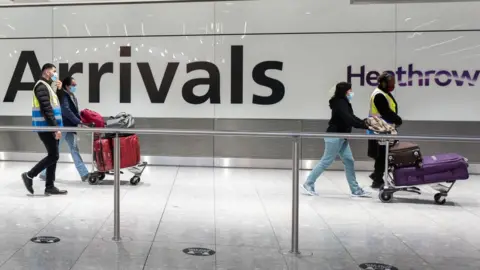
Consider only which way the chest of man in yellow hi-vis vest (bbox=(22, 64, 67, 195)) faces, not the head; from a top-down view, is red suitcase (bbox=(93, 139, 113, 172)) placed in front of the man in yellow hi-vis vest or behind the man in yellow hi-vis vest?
in front

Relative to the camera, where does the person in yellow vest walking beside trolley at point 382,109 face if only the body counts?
to the viewer's right

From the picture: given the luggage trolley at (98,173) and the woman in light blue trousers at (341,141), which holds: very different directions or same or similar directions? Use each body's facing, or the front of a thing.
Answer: same or similar directions

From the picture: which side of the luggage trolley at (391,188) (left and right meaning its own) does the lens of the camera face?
right

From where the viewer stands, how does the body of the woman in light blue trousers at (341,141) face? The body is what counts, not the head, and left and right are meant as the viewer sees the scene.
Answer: facing to the right of the viewer

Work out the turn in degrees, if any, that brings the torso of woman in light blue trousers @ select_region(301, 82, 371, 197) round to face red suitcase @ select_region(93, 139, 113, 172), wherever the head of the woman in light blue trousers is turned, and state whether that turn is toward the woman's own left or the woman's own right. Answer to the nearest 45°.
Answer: approximately 180°

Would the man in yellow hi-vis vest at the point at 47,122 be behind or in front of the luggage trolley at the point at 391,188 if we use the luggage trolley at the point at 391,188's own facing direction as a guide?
behind

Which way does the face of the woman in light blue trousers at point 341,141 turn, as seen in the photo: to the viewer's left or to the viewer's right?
to the viewer's right

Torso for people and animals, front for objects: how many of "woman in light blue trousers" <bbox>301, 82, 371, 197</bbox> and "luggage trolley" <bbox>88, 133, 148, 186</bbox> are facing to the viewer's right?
2

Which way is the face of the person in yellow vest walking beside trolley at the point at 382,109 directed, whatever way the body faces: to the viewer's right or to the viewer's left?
to the viewer's right

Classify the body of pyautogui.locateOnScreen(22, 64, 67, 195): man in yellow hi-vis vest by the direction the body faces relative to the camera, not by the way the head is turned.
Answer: to the viewer's right

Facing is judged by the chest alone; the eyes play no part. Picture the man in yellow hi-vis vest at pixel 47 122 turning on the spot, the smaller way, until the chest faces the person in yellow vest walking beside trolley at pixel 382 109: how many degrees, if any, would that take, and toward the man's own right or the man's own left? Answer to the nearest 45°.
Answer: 0° — they already face them
